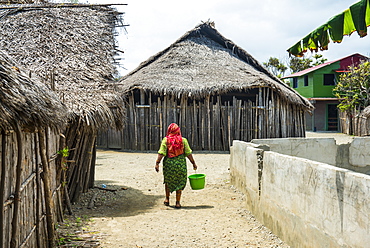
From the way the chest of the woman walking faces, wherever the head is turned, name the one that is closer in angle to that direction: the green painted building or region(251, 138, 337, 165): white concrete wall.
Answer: the green painted building

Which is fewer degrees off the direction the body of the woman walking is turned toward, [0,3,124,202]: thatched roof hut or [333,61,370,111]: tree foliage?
the tree foliage

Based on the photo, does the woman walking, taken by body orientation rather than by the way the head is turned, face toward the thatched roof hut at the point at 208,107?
yes

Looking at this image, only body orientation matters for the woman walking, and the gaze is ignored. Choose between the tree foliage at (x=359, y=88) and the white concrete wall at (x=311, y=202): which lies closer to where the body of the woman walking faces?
the tree foliage

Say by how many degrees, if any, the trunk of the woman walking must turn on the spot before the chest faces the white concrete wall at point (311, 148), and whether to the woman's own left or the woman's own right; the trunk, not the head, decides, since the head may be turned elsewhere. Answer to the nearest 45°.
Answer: approximately 45° to the woman's own right

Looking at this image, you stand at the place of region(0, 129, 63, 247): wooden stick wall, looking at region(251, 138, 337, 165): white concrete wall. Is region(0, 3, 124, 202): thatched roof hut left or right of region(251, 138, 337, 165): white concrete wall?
left

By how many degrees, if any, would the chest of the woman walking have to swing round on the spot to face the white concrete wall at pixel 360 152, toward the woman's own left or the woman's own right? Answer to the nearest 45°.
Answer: approximately 90° to the woman's own right

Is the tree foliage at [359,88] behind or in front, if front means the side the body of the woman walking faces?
in front

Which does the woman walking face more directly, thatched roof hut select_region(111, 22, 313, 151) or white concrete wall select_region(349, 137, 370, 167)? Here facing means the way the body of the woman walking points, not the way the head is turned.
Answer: the thatched roof hut

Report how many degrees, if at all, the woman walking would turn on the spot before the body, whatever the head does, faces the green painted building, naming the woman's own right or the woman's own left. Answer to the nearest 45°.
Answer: approximately 45° to the woman's own right

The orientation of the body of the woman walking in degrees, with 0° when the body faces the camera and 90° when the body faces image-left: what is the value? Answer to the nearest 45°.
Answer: approximately 180°
